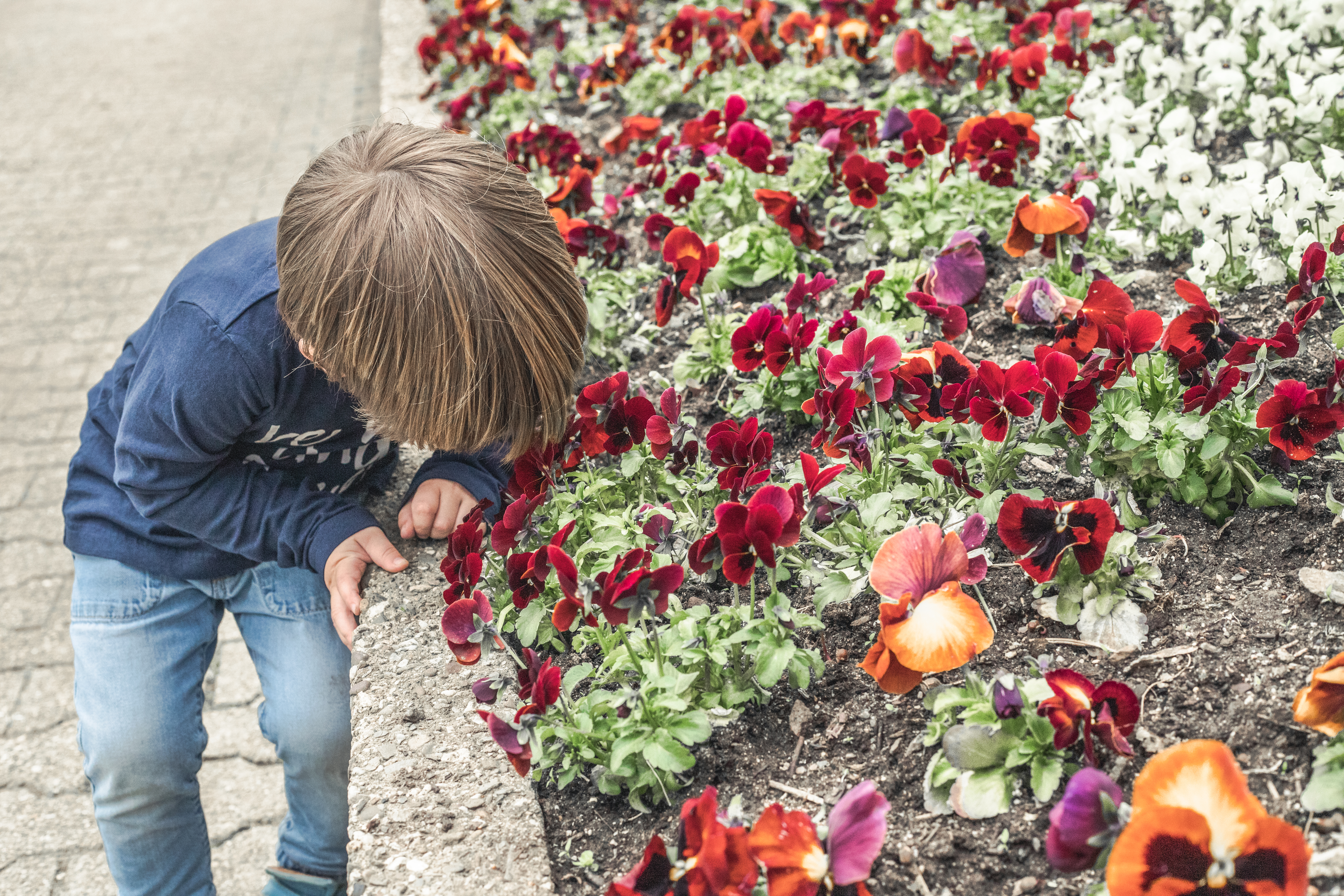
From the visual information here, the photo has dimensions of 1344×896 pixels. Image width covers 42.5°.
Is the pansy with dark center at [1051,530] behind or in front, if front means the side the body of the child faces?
in front

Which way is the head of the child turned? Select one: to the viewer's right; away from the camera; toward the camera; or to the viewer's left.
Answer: to the viewer's right

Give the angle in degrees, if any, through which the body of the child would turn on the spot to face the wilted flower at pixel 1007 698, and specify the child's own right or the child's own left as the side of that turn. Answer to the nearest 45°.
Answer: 0° — they already face it

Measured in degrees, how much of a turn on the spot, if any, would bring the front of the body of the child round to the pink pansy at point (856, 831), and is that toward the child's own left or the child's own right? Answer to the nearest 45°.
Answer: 0° — they already face it

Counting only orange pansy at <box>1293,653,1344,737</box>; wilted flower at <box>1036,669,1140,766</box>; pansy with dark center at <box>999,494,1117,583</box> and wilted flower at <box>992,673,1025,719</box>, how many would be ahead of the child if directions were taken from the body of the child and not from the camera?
4

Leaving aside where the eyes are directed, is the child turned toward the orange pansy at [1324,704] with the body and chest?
yes

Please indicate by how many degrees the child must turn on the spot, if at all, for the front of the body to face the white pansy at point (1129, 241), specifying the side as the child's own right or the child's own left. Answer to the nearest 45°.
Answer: approximately 45° to the child's own left

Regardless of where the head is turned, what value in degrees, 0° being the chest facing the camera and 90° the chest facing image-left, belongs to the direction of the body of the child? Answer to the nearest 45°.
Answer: approximately 315°

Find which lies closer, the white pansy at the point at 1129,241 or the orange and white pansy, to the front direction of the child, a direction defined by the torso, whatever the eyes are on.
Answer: the orange and white pansy

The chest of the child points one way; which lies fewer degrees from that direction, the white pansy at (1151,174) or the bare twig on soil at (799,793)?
the bare twig on soil

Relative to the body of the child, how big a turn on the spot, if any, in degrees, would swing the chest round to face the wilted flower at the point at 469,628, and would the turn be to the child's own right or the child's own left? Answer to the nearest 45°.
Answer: approximately 45° to the child's own right

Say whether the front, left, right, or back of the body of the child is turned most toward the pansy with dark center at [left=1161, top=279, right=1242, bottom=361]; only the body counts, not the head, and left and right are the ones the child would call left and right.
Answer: front

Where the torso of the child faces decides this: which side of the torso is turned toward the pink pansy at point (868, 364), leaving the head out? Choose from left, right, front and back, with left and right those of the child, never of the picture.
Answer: front

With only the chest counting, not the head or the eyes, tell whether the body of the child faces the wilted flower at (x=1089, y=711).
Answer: yes
